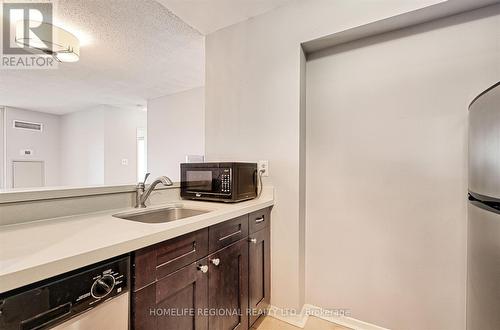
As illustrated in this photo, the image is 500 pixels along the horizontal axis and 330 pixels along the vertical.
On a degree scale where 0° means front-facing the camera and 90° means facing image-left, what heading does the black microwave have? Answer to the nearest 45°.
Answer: approximately 45°

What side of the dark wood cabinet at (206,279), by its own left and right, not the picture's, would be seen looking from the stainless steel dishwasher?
right

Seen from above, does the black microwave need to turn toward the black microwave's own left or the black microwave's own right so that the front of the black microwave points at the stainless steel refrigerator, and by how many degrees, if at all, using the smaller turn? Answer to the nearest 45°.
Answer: approximately 90° to the black microwave's own left

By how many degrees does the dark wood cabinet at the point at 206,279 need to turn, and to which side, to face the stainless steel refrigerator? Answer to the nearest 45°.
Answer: approximately 45° to its left

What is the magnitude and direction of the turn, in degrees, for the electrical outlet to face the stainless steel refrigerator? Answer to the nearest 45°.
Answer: approximately 90° to its left

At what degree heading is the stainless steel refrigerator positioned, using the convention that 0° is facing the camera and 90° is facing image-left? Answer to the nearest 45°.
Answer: approximately 45°
